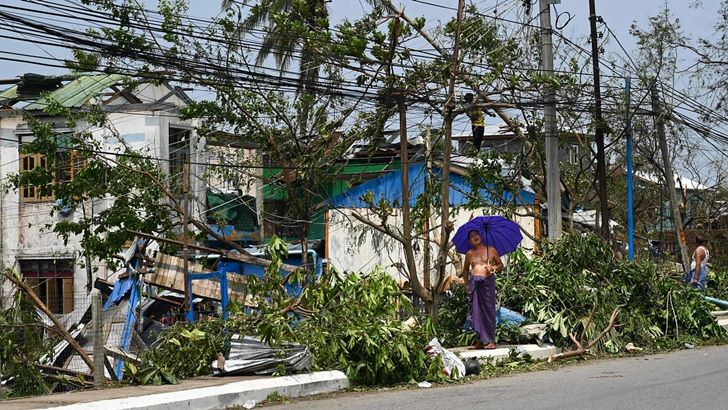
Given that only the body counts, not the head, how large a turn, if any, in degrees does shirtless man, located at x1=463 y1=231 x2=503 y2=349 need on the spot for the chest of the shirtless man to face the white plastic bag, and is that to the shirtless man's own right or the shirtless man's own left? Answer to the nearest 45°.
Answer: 0° — they already face it

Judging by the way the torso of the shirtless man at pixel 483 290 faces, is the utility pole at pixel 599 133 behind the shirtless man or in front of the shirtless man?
behind

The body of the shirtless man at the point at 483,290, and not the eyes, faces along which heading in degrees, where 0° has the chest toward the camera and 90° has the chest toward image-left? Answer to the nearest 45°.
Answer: approximately 0°

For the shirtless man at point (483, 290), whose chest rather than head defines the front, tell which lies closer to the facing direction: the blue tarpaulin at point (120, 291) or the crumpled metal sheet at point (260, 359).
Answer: the crumpled metal sheet

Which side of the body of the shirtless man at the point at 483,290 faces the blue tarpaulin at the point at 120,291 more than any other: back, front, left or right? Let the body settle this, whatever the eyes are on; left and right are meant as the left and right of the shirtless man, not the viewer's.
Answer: right

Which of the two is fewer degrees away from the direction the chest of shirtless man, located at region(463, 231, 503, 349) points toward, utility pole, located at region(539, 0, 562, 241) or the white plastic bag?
the white plastic bag

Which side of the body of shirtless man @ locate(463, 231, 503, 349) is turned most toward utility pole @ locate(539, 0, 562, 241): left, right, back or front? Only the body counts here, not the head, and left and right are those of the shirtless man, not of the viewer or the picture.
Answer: back

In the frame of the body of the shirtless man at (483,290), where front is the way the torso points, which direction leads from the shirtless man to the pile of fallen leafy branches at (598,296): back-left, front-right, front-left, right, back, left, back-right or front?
back-left

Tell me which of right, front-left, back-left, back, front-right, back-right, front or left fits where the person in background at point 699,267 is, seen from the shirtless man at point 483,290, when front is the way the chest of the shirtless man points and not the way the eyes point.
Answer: back-left

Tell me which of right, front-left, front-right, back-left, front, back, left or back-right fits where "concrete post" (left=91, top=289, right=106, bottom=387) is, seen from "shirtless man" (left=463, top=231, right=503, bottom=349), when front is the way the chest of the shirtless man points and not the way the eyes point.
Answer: front-right
